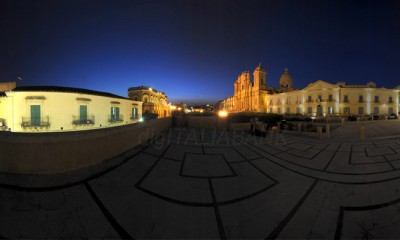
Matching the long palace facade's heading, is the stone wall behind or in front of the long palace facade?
in front

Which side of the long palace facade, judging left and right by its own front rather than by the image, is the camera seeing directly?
front
